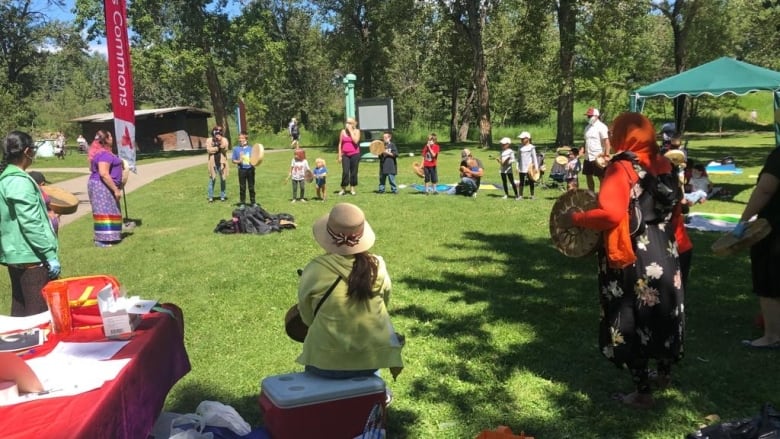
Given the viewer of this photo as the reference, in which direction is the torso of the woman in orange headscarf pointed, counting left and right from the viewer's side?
facing away from the viewer and to the left of the viewer

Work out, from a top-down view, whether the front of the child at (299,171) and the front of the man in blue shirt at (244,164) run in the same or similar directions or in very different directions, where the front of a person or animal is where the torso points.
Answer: same or similar directions

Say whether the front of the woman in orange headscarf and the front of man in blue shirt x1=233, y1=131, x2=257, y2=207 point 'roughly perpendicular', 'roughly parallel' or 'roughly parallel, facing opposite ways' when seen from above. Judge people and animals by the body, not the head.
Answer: roughly parallel, facing opposite ways

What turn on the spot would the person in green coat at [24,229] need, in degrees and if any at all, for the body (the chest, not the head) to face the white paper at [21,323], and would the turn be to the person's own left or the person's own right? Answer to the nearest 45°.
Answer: approximately 135° to the person's own right

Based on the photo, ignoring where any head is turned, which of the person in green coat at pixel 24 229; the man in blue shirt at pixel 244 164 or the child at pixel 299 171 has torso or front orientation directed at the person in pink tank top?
the person in green coat

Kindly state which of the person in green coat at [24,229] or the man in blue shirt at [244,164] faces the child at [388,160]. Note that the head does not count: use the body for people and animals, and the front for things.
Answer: the person in green coat

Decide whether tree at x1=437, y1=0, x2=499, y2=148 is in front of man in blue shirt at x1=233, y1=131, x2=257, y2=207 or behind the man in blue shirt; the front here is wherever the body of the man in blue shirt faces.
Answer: behind

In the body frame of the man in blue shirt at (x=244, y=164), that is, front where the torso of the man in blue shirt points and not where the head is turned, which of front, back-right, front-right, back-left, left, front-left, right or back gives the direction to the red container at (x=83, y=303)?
front

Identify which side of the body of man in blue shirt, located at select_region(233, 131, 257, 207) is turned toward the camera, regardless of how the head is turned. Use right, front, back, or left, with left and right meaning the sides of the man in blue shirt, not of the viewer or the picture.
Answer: front

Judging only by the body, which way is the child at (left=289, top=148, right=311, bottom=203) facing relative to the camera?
toward the camera

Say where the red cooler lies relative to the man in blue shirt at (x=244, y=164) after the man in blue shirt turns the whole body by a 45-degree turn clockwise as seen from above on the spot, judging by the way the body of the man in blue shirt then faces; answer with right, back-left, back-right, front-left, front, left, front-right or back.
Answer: front-left

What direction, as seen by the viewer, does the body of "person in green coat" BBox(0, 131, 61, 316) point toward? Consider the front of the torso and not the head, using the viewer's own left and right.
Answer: facing away from the viewer and to the right of the viewer

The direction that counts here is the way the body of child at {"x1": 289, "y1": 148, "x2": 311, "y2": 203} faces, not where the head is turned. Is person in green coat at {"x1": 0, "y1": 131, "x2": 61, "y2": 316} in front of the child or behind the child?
in front

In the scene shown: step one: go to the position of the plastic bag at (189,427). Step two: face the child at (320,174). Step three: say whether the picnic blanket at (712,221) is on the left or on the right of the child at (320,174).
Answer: right

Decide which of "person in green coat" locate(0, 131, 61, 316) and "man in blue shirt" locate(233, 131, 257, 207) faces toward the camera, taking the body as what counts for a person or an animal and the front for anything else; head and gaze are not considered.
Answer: the man in blue shirt

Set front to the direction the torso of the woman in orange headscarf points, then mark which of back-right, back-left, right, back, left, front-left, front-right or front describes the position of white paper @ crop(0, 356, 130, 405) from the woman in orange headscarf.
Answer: left

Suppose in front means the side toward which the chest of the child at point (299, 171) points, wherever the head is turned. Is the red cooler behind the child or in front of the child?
in front

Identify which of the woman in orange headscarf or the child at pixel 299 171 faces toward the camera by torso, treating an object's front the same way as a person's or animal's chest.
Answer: the child
